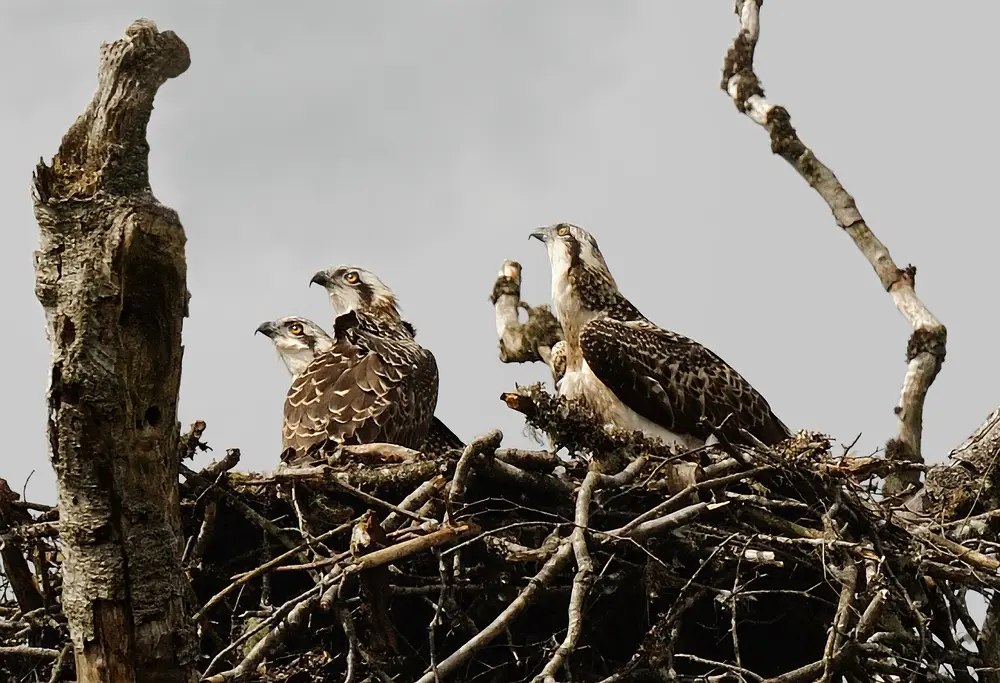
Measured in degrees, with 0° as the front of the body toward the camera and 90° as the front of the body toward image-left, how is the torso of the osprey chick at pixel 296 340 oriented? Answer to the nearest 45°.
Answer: approximately 90°

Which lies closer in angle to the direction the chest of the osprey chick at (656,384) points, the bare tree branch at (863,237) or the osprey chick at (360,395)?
the osprey chick

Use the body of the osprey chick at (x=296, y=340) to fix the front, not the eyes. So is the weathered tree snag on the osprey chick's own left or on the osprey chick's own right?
on the osprey chick's own left

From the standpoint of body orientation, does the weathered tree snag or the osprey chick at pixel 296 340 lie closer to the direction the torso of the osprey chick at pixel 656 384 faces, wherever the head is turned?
the osprey chick

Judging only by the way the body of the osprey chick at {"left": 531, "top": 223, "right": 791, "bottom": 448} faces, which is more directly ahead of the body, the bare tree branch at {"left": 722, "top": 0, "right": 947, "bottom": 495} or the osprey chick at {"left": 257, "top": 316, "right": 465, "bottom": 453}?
the osprey chick

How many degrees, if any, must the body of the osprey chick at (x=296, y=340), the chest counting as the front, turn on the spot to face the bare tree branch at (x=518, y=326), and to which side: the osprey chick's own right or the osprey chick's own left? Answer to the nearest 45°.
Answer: approximately 180°

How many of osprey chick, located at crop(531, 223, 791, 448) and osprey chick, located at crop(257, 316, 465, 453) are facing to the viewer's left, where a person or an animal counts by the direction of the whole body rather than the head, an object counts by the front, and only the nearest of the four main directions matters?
2

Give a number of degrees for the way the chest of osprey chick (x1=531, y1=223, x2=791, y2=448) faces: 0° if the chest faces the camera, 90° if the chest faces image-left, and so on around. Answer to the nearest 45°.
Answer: approximately 90°
